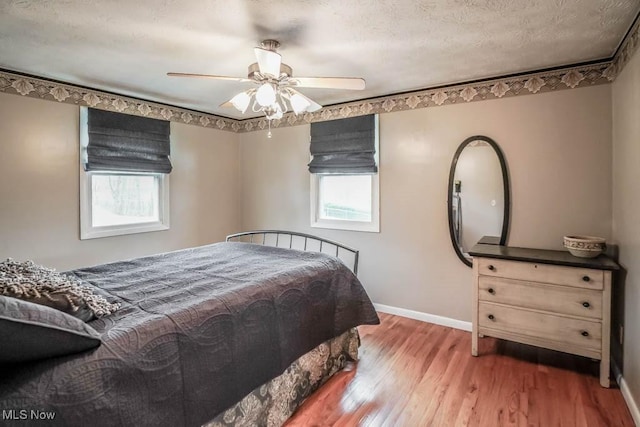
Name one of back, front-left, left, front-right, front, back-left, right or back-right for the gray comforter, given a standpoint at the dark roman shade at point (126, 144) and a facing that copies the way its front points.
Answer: front-right

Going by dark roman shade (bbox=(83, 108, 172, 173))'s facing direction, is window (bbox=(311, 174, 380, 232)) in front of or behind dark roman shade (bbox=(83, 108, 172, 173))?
in front

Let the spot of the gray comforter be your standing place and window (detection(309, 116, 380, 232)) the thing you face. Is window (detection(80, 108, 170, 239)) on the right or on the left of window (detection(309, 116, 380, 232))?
left

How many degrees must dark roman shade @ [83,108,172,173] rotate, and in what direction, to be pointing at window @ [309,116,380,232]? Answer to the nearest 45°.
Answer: approximately 45° to its left

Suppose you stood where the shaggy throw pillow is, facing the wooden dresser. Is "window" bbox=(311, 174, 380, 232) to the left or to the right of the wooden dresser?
left

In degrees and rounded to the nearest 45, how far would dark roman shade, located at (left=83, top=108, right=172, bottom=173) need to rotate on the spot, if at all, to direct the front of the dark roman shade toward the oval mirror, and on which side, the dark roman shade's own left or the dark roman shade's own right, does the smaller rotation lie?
0° — it already faces it

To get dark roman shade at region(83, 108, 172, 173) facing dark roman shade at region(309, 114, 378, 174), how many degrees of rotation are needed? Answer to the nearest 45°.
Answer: approximately 45° to its left

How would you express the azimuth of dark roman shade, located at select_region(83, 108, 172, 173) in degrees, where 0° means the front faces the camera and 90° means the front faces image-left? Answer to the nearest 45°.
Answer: approximately 315°

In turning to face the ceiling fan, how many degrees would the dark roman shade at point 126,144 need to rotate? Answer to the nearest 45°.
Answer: approximately 45° to its right

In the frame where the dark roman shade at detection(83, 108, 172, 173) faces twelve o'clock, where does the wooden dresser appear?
The wooden dresser is roughly at 12 o'clock from the dark roman shade.
